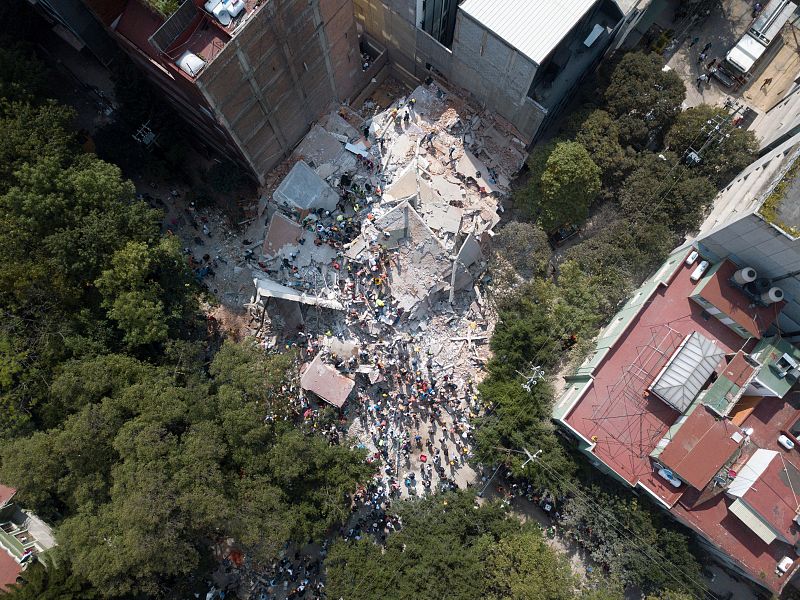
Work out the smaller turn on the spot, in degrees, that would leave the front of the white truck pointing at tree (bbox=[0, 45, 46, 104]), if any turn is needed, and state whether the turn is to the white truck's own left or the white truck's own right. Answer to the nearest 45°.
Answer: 0° — it already faces it

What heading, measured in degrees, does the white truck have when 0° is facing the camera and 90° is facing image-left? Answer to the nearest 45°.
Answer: approximately 45°

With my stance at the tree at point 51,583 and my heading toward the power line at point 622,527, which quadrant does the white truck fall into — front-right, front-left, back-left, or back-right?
front-left

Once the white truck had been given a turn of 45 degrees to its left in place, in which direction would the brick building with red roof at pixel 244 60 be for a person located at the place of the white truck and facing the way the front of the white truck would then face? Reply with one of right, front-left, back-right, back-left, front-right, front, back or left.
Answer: front-right
